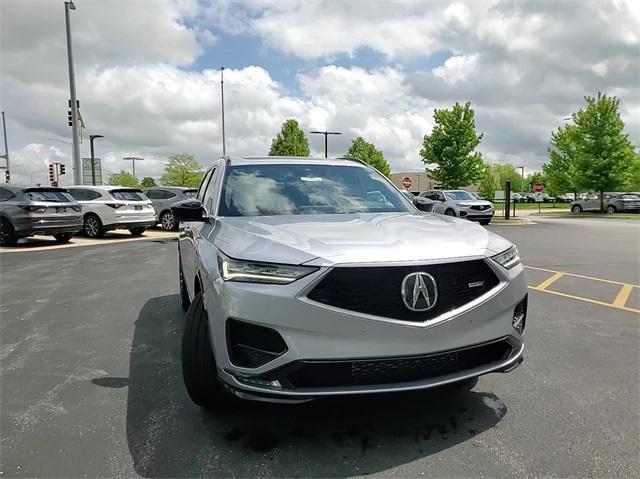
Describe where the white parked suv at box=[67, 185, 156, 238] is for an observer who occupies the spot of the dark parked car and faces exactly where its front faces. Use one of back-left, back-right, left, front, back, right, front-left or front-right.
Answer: right

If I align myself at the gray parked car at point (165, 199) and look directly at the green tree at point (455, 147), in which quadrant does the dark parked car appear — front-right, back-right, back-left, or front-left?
back-right

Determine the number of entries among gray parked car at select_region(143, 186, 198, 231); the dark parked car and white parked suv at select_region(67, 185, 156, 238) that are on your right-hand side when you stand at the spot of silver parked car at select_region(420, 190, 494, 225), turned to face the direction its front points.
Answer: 3

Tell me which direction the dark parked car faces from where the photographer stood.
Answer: facing away from the viewer and to the left of the viewer

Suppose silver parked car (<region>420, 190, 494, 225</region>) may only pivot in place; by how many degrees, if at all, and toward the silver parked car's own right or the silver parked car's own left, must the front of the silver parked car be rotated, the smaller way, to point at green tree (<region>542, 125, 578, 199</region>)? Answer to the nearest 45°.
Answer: approximately 135° to the silver parked car's own left

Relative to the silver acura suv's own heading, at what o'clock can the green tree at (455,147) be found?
The green tree is roughly at 8 o'clock from the silver acura suv.

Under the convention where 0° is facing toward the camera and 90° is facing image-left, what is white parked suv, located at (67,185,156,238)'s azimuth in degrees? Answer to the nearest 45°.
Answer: approximately 135°

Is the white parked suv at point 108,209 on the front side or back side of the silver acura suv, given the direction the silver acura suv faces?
on the back side

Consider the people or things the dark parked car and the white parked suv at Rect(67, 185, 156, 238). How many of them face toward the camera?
0

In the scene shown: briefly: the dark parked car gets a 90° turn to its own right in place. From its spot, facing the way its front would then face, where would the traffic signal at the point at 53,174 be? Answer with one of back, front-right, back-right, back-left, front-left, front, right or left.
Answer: front-left

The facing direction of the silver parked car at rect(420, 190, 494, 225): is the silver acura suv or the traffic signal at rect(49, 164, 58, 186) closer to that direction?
the silver acura suv

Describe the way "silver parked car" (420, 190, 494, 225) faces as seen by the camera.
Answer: facing the viewer and to the right of the viewer

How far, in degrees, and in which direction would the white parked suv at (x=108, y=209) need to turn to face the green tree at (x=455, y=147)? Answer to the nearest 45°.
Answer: approximately 90° to its right

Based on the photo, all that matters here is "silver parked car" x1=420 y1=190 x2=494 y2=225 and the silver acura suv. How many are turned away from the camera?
0

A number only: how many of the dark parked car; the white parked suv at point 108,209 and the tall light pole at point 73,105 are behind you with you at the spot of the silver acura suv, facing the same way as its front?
3

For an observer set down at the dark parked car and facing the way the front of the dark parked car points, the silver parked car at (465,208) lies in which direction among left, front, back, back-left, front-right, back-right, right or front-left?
back-right
